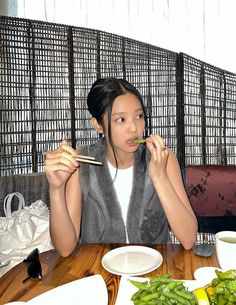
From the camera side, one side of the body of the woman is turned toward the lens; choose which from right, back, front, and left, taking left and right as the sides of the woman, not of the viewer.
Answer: front

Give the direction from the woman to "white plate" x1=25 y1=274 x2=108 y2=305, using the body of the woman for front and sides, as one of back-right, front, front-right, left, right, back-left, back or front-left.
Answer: front

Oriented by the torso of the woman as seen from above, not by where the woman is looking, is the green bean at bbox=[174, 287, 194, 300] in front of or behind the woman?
in front

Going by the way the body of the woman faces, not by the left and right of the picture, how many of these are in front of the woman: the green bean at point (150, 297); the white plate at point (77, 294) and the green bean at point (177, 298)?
3

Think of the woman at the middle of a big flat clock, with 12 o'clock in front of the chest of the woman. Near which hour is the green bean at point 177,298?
The green bean is roughly at 12 o'clock from the woman.

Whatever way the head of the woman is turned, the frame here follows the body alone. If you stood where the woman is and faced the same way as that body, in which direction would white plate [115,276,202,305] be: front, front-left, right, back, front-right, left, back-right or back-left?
front

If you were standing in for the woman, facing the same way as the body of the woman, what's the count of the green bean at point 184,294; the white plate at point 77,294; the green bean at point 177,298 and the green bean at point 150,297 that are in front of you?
4

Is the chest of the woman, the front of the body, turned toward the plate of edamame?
yes

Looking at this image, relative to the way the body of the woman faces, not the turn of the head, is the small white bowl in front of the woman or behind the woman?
in front

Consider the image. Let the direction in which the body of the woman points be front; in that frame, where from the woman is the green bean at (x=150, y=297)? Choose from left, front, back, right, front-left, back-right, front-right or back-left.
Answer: front
